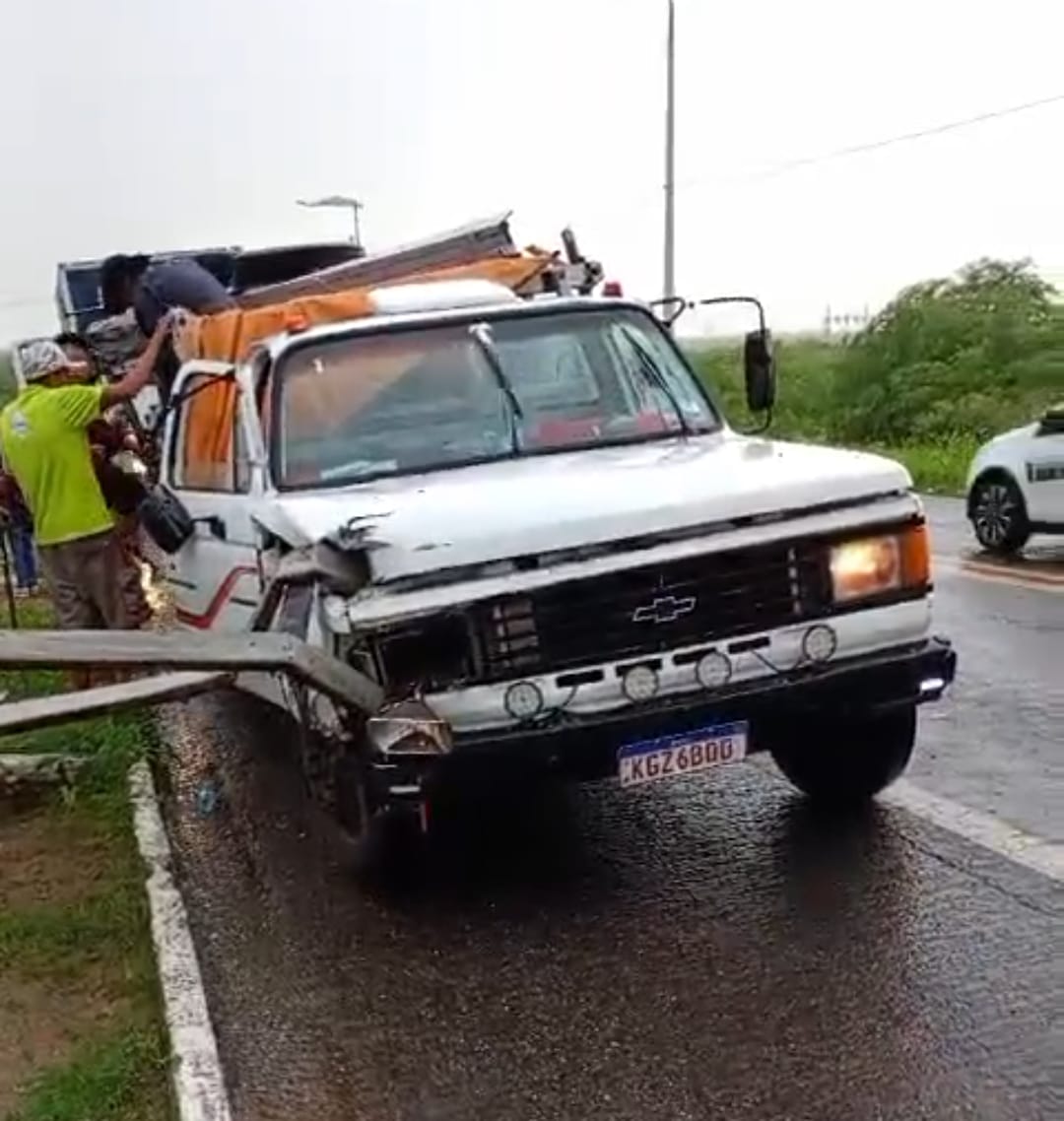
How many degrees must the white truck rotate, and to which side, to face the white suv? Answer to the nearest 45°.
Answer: approximately 90° to its left

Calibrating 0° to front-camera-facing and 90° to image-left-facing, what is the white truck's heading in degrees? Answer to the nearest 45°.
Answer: approximately 315°

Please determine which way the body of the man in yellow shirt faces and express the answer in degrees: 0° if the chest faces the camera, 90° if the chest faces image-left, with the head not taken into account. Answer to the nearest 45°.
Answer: approximately 225°

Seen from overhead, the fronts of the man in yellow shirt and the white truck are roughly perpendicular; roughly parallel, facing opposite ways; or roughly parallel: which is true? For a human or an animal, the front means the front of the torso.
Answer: roughly perpendicular
